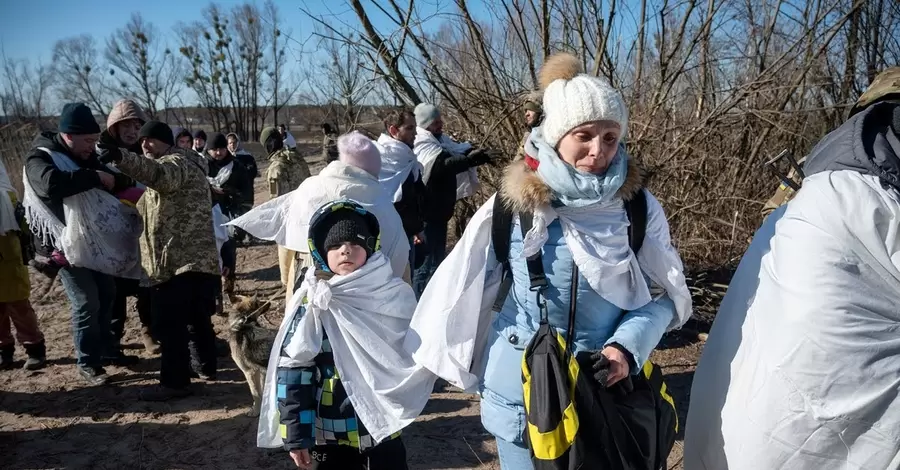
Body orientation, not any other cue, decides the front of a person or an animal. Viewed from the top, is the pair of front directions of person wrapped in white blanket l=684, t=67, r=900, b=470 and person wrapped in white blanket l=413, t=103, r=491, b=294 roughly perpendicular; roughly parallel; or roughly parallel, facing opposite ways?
roughly parallel

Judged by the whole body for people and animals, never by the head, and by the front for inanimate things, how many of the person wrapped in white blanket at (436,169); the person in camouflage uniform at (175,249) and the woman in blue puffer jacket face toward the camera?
1

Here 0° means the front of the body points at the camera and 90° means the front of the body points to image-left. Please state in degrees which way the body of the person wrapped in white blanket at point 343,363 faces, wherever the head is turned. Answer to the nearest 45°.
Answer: approximately 0°

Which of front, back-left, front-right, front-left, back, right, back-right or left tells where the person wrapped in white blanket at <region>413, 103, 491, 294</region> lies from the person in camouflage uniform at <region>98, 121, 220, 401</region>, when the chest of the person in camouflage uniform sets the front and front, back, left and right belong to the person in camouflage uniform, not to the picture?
back

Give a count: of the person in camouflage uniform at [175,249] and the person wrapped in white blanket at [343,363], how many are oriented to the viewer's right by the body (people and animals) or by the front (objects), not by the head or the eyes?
0

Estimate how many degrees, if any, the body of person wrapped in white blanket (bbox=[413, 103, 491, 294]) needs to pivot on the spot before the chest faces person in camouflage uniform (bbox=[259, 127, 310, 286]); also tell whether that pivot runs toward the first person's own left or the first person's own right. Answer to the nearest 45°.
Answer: approximately 135° to the first person's own left

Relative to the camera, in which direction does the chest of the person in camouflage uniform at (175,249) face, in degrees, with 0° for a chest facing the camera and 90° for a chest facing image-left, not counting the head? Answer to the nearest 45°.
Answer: approximately 90°

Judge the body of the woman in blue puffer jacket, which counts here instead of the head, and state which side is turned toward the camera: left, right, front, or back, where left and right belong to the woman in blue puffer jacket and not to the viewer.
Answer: front

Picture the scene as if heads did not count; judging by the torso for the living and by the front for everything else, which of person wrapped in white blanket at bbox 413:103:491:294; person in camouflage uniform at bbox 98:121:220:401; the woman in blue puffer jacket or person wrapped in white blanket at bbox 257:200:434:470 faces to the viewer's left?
the person in camouflage uniform

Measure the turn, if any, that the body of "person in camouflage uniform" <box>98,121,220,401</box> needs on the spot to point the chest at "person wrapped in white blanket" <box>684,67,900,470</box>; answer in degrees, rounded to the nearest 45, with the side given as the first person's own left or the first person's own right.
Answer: approximately 135° to the first person's own left

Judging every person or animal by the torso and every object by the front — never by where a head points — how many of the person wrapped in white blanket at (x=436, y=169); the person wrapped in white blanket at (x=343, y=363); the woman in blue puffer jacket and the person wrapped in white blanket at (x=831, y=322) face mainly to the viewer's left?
0

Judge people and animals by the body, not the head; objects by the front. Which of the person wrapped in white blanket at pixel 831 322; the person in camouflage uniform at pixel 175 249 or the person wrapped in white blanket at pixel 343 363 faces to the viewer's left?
the person in camouflage uniform
